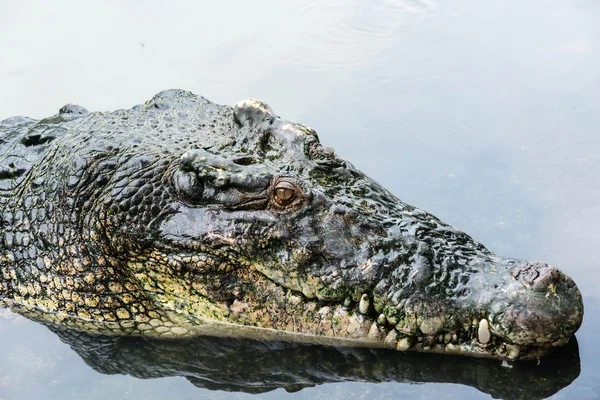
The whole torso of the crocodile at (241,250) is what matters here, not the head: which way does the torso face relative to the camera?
to the viewer's right
